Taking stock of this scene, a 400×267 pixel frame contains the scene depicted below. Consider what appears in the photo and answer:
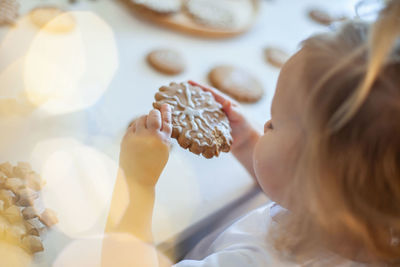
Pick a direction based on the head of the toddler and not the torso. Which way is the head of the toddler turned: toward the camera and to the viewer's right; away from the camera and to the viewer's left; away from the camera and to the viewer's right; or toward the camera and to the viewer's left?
away from the camera and to the viewer's left

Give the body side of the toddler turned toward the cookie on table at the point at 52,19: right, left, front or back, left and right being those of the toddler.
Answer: front

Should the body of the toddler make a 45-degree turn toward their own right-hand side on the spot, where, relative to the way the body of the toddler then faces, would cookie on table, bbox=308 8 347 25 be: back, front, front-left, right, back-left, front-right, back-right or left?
front

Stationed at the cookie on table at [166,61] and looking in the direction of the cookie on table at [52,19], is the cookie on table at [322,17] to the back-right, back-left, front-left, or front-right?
back-right

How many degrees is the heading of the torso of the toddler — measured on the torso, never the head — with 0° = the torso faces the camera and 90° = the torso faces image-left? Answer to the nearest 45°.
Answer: approximately 135°

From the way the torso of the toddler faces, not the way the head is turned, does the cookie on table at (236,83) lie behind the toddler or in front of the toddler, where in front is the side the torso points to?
in front

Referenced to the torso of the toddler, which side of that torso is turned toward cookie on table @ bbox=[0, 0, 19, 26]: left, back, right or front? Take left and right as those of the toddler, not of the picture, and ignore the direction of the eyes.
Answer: front
